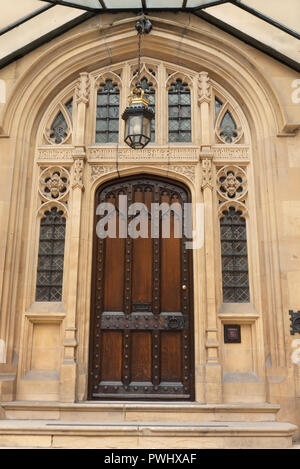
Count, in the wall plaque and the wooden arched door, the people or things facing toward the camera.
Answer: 2

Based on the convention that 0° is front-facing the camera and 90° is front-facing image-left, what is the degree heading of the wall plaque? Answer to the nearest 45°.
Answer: approximately 0°

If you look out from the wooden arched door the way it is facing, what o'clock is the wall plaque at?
The wall plaque is roughly at 9 o'clock from the wooden arched door.

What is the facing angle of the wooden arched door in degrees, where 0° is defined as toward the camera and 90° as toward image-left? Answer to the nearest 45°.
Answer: approximately 0°

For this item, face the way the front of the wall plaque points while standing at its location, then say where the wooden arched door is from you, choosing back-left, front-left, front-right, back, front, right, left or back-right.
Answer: right
